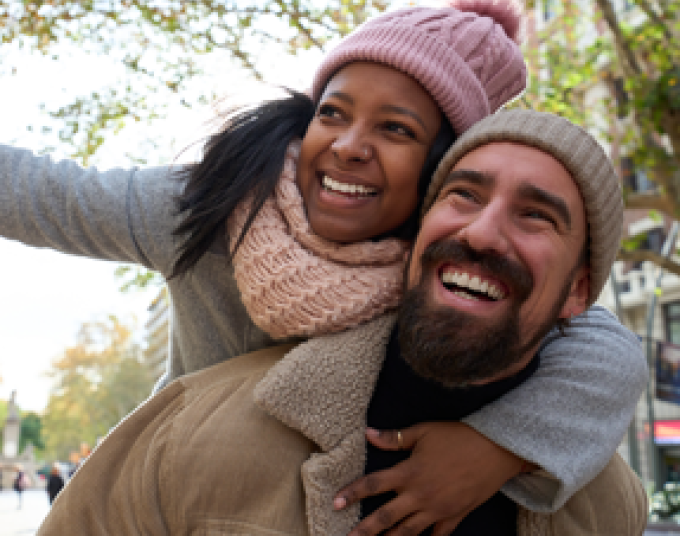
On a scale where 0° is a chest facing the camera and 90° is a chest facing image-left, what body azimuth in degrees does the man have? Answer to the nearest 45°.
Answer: approximately 315°

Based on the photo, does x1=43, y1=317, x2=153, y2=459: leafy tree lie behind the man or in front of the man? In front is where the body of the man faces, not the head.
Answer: behind

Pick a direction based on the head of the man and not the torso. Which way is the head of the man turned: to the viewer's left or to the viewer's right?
to the viewer's left
